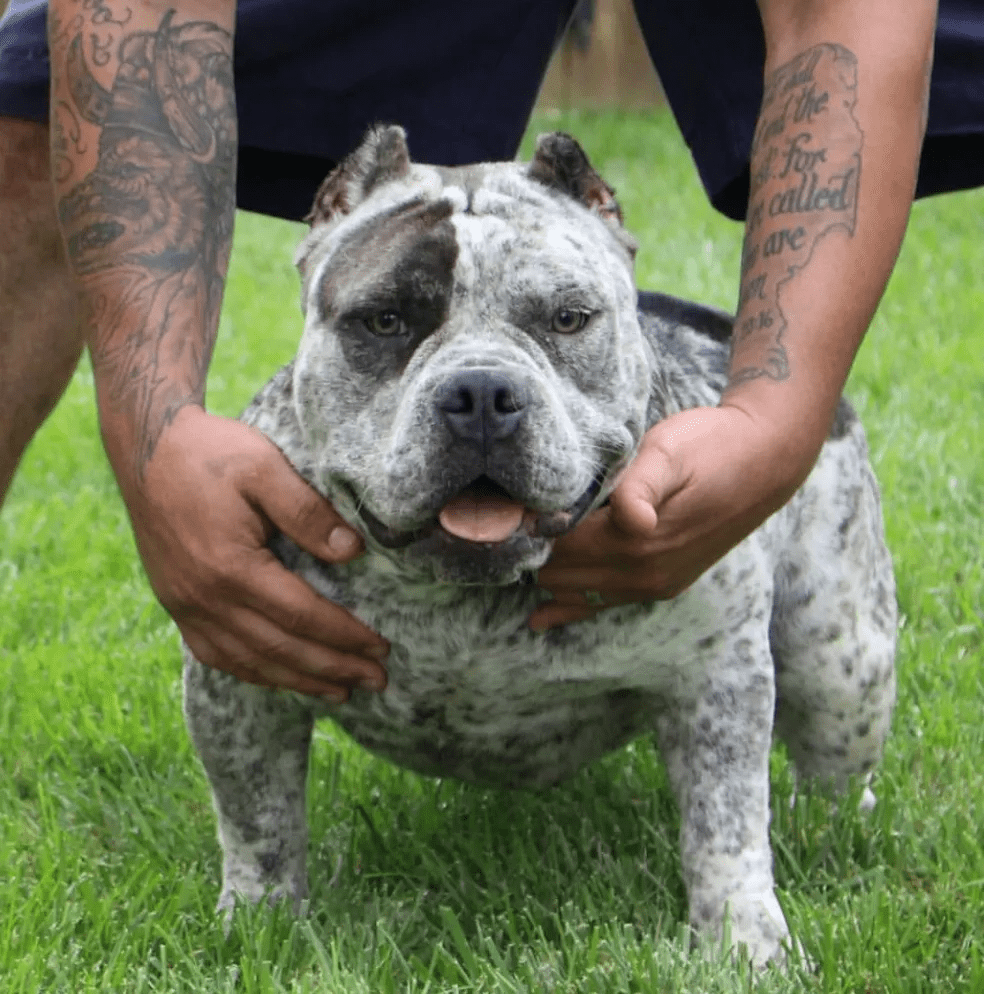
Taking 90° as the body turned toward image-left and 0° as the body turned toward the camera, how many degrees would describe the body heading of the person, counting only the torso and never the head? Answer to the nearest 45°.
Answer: approximately 0°
